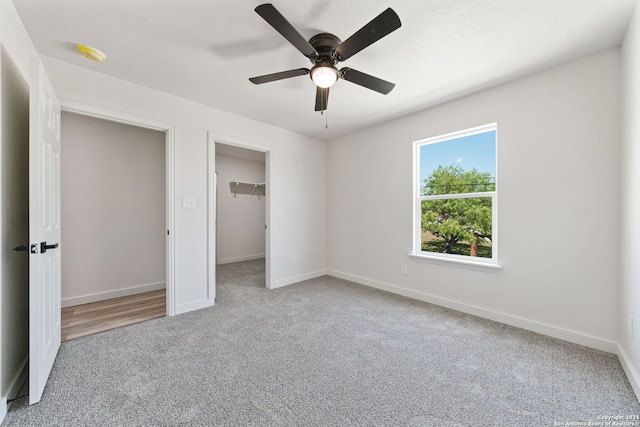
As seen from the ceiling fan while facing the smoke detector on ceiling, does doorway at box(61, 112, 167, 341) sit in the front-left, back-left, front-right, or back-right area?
front-right

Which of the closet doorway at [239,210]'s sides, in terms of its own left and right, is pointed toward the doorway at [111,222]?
right

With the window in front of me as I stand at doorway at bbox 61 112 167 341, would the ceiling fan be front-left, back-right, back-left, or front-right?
front-right

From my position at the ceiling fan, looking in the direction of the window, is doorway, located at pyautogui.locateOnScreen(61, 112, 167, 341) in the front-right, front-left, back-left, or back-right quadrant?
back-left

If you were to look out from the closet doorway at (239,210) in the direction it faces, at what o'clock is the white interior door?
The white interior door is roughly at 2 o'clock from the closet doorway.

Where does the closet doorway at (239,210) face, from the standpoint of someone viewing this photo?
facing the viewer and to the right of the viewer

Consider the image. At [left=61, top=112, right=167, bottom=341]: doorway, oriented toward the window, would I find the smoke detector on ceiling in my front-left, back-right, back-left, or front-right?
front-right

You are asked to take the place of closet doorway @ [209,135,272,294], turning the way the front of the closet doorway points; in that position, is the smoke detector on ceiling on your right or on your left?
on your right
